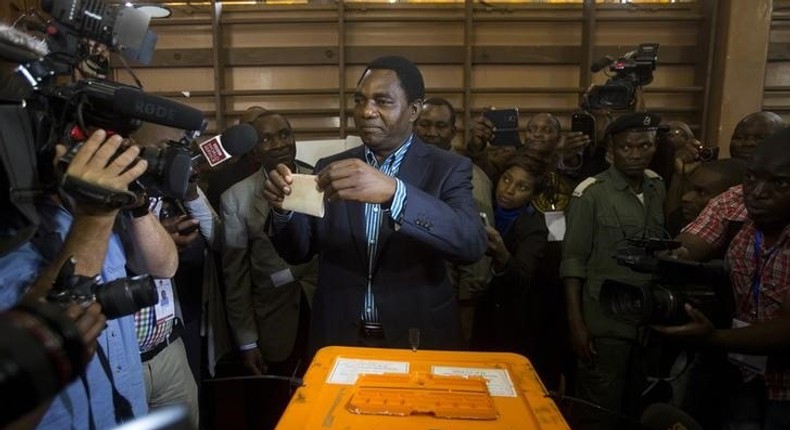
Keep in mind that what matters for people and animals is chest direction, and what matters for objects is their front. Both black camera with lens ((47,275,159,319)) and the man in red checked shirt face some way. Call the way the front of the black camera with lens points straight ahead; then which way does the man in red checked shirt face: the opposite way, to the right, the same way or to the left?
the opposite way

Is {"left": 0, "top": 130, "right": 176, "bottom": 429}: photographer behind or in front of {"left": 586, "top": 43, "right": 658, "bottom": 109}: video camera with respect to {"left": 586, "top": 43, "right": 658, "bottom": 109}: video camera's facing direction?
in front

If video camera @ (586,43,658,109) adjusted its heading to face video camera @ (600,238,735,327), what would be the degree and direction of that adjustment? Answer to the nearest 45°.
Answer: approximately 45° to its left

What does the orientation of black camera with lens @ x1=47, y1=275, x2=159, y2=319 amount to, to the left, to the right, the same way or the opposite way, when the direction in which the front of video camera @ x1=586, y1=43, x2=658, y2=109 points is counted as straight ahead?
the opposite way

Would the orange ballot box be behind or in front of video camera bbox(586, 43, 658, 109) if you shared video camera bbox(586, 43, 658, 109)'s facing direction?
in front

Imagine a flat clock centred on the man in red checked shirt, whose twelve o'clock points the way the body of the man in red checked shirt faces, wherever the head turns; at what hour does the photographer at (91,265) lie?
The photographer is roughly at 12 o'clock from the man in red checked shirt.

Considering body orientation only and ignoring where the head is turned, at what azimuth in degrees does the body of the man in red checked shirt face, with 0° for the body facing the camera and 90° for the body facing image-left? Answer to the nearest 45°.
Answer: approximately 45°

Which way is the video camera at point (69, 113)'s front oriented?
to the viewer's right

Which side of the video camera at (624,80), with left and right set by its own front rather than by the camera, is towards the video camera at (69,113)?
front

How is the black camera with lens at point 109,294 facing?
to the viewer's right
